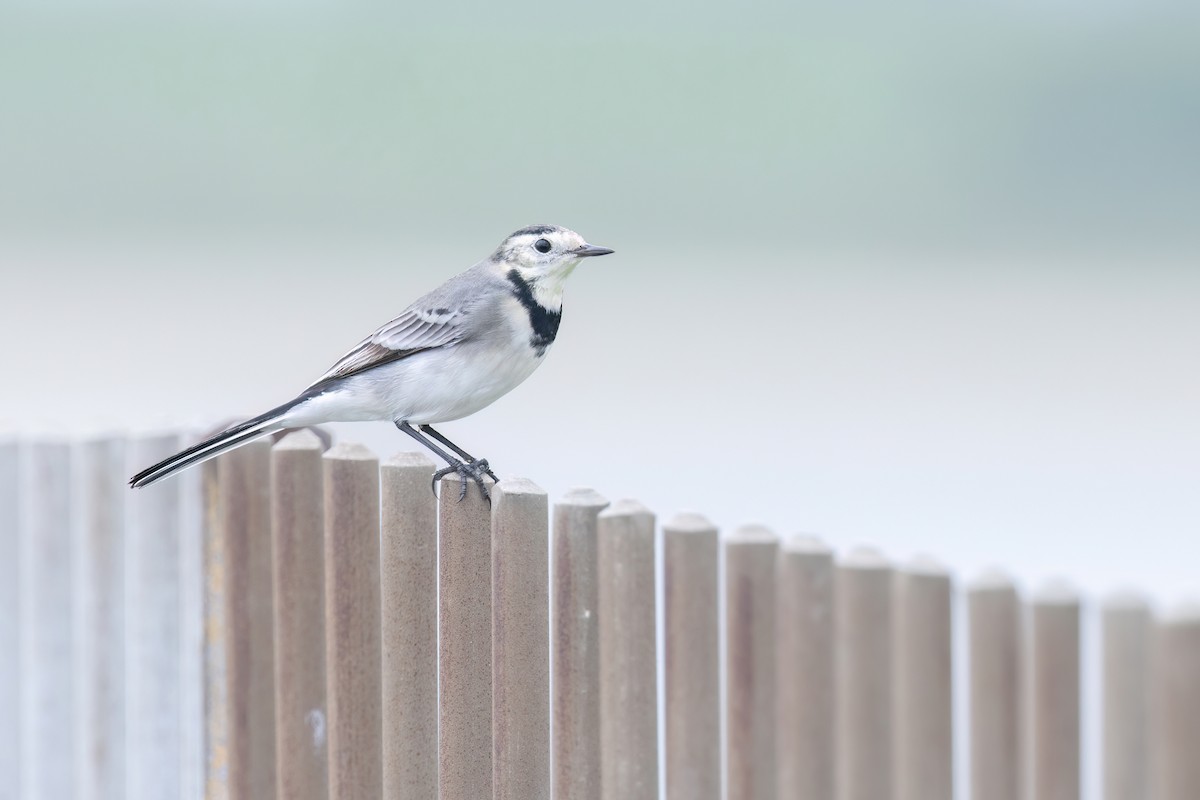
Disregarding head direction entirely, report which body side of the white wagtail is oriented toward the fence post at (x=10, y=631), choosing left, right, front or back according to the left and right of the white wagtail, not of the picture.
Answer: back

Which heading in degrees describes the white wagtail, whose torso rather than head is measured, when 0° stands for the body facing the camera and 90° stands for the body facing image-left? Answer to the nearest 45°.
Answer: approximately 270°
